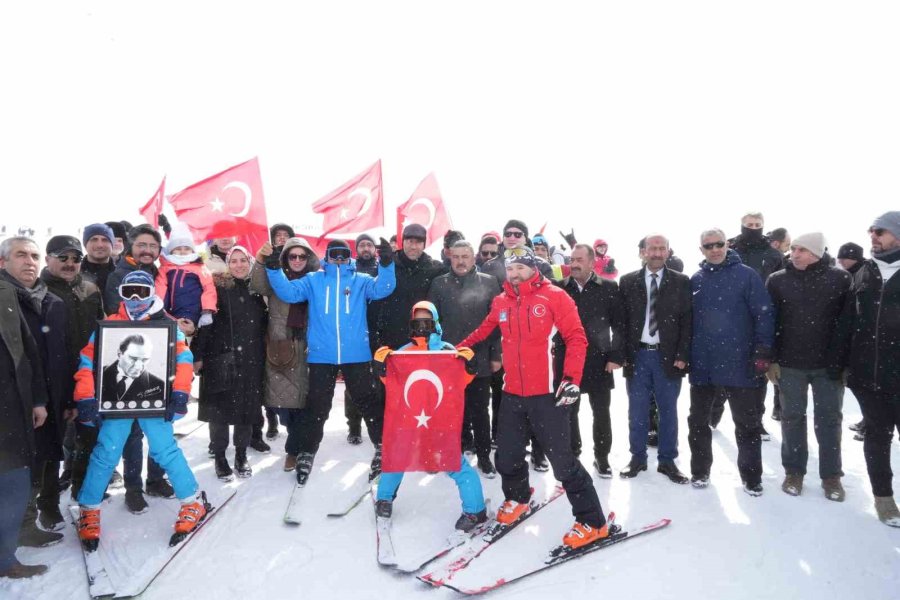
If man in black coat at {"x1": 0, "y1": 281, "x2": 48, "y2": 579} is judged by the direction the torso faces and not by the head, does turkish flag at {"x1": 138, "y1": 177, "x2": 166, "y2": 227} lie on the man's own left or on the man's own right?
on the man's own left

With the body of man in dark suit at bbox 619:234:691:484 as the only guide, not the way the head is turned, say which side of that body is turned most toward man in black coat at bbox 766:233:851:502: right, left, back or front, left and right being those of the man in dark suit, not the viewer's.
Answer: left

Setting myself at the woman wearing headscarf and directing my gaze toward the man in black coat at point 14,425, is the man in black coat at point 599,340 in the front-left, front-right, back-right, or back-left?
back-left

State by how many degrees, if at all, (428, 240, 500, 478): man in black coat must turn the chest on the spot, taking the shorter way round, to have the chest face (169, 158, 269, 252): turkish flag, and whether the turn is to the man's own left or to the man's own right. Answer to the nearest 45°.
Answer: approximately 135° to the man's own right

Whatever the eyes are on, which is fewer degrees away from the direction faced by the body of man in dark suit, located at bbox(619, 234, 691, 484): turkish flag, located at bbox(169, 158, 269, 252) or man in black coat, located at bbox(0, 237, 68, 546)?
the man in black coat

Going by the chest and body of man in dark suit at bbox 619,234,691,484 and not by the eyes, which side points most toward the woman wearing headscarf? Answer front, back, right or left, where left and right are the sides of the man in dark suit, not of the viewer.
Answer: right

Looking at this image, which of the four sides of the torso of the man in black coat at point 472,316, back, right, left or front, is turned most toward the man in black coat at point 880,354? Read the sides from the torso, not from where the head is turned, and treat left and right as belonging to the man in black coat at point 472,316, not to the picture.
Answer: left

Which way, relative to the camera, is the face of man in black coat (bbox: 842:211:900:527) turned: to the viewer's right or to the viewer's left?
to the viewer's left

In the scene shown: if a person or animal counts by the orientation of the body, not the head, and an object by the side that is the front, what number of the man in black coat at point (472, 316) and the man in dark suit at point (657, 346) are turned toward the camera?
2

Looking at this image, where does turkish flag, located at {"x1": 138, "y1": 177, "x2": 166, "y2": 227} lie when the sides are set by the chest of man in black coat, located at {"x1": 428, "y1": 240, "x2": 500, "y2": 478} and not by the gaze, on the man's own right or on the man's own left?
on the man's own right

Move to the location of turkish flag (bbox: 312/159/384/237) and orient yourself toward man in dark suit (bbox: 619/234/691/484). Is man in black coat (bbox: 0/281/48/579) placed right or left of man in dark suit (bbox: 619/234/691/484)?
right
